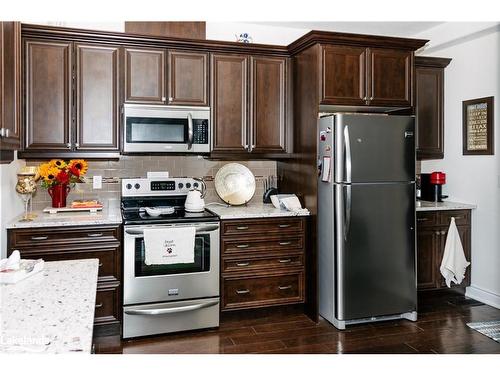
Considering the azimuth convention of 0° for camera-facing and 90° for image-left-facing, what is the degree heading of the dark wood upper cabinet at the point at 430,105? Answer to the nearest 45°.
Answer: approximately 0°

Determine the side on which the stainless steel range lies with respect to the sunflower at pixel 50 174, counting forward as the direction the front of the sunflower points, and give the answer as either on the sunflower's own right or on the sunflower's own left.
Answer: on the sunflower's own left

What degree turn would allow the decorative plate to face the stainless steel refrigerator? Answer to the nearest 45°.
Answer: approximately 45° to its left

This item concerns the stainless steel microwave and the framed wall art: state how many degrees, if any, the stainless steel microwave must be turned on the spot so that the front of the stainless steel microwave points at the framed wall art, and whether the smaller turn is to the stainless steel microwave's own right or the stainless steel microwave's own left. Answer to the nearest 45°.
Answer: approximately 90° to the stainless steel microwave's own left

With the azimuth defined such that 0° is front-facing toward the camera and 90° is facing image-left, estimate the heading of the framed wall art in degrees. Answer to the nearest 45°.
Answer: approximately 45°

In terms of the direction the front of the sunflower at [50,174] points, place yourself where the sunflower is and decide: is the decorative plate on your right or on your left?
on your left

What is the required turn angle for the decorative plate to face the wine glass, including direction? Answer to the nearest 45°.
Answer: approximately 45° to its right

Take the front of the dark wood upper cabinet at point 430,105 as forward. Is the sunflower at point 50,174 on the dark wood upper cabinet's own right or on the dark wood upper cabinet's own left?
on the dark wood upper cabinet's own right
